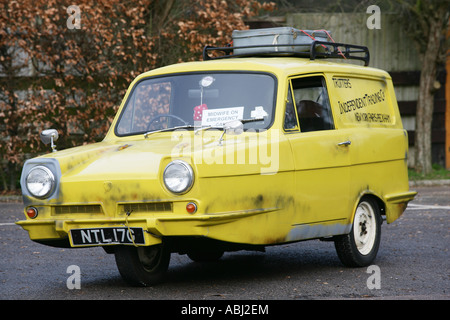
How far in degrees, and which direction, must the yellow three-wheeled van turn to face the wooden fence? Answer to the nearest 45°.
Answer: approximately 135° to its right

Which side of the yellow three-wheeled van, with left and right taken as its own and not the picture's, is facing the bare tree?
back

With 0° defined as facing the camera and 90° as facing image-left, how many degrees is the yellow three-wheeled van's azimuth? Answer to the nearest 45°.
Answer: approximately 45°
